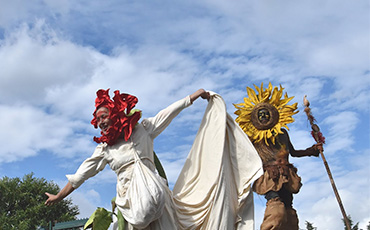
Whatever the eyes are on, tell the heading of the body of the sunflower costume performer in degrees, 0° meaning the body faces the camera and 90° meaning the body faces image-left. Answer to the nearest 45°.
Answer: approximately 0°

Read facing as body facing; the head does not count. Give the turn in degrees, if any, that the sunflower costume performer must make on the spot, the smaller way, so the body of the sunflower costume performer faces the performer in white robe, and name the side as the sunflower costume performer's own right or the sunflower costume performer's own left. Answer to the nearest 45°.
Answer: approximately 45° to the sunflower costume performer's own right

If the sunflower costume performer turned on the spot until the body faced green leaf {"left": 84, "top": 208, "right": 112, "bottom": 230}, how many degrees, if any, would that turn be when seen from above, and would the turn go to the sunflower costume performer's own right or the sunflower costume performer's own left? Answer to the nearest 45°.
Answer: approximately 90° to the sunflower costume performer's own right

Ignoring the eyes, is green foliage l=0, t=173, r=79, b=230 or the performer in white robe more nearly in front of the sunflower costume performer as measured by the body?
the performer in white robe

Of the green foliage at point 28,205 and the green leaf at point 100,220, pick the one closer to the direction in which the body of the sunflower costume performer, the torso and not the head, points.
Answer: the green leaf

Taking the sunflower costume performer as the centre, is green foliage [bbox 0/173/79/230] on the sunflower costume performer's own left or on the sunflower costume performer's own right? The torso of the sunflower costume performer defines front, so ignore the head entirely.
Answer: on the sunflower costume performer's own right
